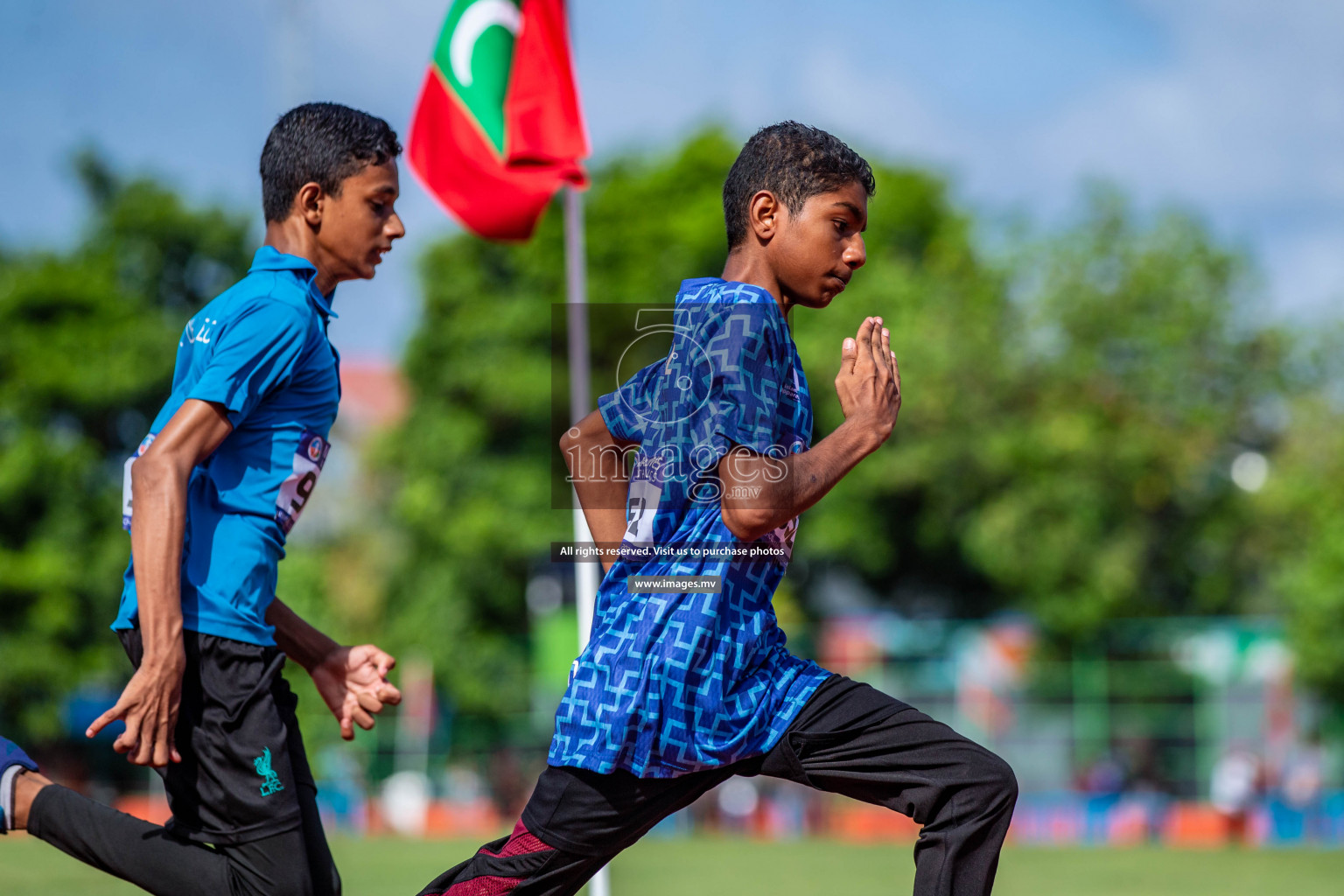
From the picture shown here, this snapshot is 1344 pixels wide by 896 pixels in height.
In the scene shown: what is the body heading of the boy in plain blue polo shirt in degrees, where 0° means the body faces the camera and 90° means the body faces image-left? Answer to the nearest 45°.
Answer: approximately 270°

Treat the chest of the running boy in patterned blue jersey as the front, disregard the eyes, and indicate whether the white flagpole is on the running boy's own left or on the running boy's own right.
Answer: on the running boy's own left

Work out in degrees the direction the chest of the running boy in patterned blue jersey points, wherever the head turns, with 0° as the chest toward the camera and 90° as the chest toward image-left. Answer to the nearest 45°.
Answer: approximately 270°

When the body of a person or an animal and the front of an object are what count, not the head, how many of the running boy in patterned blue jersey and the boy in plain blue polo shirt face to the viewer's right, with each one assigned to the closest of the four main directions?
2

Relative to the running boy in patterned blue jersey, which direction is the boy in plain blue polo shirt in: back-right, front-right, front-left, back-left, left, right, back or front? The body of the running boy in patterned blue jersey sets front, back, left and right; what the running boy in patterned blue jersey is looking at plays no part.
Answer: back

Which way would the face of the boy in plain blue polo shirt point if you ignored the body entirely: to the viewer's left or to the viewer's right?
to the viewer's right

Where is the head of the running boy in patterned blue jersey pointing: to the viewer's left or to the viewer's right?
to the viewer's right

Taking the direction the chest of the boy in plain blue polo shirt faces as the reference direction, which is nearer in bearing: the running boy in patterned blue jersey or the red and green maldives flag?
the running boy in patterned blue jersey

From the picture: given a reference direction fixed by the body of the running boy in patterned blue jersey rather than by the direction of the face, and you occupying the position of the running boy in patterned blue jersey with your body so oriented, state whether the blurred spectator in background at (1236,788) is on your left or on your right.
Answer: on your left
